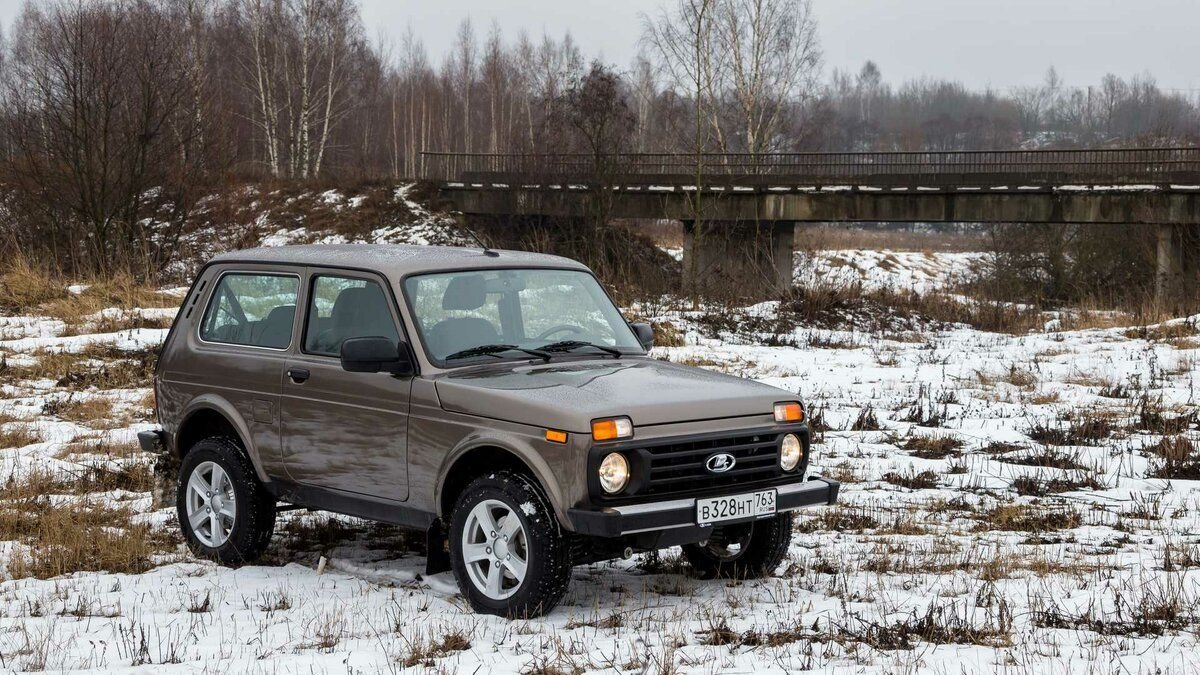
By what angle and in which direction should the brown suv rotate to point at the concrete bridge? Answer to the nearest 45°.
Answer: approximately 135° to its left

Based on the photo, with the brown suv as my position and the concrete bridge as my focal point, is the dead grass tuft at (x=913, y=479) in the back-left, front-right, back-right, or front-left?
front-right

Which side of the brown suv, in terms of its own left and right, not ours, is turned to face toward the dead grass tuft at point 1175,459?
left

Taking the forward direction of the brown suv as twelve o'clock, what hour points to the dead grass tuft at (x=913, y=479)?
The dead grass tuft is roughly at 9 o'clock from the brown suv.

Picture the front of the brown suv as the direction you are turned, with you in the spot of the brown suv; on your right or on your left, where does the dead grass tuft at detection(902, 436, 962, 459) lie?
on your left

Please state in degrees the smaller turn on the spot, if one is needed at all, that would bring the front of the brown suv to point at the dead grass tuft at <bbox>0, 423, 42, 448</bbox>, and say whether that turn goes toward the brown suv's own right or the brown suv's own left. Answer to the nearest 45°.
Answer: approximately 180°

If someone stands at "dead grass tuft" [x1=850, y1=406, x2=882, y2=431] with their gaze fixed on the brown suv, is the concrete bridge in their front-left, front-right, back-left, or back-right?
back-right

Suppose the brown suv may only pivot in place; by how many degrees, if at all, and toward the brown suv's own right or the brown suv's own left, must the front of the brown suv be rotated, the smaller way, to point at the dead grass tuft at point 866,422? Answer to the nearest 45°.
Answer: approximately 90° to the brown suv's own left

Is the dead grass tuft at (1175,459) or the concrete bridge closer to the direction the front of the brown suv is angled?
the dead grass tuft

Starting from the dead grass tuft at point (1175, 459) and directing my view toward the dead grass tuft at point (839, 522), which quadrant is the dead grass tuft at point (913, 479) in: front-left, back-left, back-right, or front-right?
front-right

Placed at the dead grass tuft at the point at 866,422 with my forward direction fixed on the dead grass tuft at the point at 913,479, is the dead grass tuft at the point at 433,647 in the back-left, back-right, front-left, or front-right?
front-right

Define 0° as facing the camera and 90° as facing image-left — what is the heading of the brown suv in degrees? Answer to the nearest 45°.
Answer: approximately 315°

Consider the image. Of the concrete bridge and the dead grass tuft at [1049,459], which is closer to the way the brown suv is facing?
the dead grass tuft
